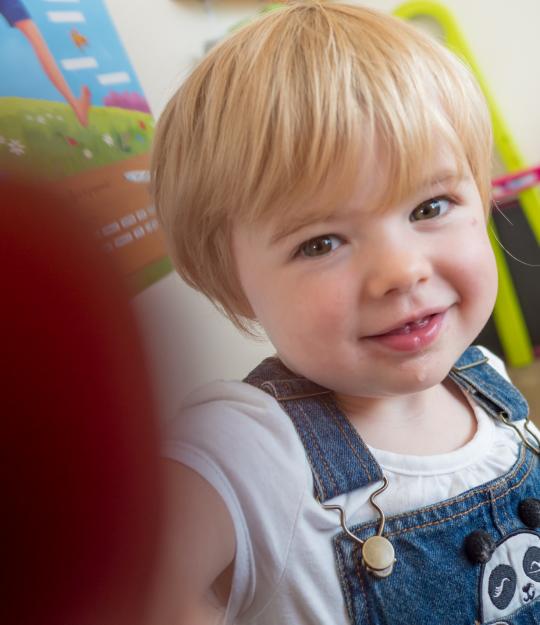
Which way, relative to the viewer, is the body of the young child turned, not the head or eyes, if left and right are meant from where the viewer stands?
facing the viewer and to the right of the viewer
